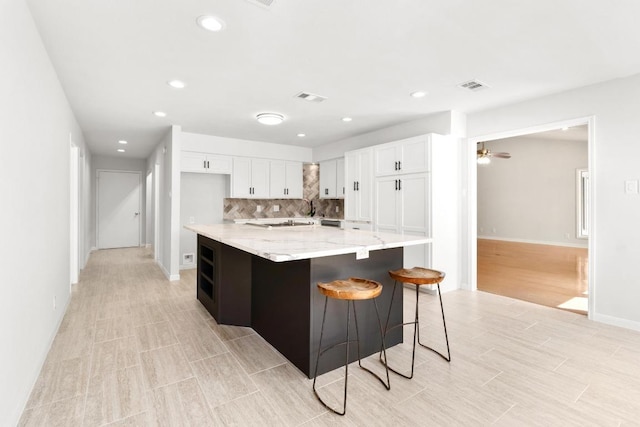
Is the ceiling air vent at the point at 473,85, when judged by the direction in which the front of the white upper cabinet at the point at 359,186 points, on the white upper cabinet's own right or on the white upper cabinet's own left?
on the white upper cabinet's own left

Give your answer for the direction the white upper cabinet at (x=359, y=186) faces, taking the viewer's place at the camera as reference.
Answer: facing the viewer and to the left of the viewer

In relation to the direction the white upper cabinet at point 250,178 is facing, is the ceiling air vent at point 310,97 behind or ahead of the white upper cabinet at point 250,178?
ahead

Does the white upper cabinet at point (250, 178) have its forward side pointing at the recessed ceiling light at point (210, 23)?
yes

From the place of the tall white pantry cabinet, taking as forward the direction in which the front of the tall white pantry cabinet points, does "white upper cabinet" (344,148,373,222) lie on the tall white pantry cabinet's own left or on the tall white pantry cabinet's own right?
on the tall white pantry cabinet's own right

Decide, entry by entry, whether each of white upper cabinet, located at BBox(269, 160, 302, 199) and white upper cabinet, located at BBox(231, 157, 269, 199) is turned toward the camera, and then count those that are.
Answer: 2

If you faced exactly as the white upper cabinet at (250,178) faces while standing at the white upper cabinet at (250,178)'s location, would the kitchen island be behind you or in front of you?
in front

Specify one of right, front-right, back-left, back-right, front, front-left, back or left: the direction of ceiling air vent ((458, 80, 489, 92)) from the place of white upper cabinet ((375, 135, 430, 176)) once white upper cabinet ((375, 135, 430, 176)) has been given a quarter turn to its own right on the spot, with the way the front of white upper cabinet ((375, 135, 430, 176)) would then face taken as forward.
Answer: back

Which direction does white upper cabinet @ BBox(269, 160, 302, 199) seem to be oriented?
toward the camera

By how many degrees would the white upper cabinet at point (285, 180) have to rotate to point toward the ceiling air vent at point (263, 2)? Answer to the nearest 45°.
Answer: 0° — it already faces it

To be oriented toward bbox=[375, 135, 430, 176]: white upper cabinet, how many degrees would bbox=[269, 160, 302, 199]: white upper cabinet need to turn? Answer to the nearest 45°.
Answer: approximately 45° to its left

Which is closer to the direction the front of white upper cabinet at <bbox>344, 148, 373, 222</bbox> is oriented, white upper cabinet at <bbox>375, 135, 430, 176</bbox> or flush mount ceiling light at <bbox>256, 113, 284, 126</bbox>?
the flush mount ceiling light

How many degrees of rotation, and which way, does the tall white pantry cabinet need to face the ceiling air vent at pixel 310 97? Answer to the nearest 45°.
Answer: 0° — it already faces it

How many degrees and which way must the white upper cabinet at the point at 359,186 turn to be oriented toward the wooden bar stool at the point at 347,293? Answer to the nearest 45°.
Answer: approximately 45° to its left

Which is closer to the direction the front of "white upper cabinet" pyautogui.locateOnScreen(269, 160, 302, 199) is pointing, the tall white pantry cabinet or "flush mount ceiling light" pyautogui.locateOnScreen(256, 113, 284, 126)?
the flush mount ceiling light

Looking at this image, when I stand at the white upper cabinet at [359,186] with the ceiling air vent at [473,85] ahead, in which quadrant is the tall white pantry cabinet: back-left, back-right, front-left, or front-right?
front-left
